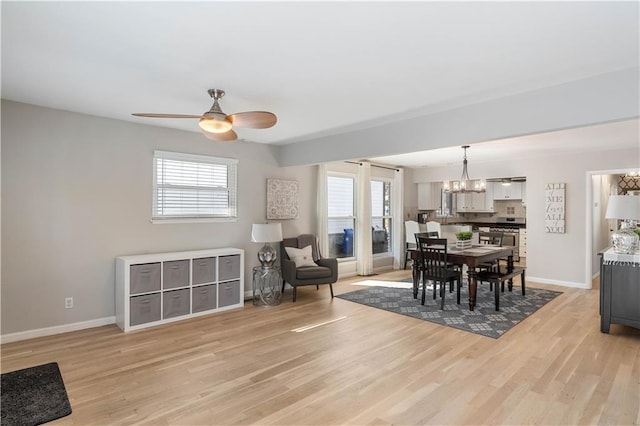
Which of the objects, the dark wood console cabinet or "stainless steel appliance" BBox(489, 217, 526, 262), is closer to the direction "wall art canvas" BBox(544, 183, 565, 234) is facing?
the dark wood console cabinet

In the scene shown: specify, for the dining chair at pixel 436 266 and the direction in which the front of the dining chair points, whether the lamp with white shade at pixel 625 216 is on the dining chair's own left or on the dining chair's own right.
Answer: on the dining chair's own right

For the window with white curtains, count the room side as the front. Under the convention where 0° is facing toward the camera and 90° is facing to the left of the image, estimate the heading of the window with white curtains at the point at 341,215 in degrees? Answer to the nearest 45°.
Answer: approximately 315°

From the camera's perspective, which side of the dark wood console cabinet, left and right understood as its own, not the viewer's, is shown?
left

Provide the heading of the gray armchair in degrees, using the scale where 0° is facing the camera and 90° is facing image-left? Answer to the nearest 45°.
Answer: approximately 315°

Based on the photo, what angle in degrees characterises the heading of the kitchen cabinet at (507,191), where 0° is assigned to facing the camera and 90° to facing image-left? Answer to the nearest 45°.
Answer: approximately 0°

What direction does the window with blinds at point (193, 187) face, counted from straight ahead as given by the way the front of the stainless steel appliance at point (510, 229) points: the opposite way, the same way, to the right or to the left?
to the left

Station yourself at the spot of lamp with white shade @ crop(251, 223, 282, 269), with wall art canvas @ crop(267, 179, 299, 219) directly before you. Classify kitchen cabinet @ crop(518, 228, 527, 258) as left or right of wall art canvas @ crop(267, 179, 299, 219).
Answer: right

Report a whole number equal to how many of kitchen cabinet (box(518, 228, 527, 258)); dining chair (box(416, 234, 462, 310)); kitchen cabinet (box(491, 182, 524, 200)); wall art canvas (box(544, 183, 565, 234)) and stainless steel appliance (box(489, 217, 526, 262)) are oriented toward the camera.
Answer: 4

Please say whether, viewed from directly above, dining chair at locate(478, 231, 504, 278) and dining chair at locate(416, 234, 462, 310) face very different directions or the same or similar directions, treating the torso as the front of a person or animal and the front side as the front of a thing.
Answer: very different directions

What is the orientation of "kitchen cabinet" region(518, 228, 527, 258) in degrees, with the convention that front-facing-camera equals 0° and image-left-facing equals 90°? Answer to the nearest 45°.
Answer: approximately 0°
